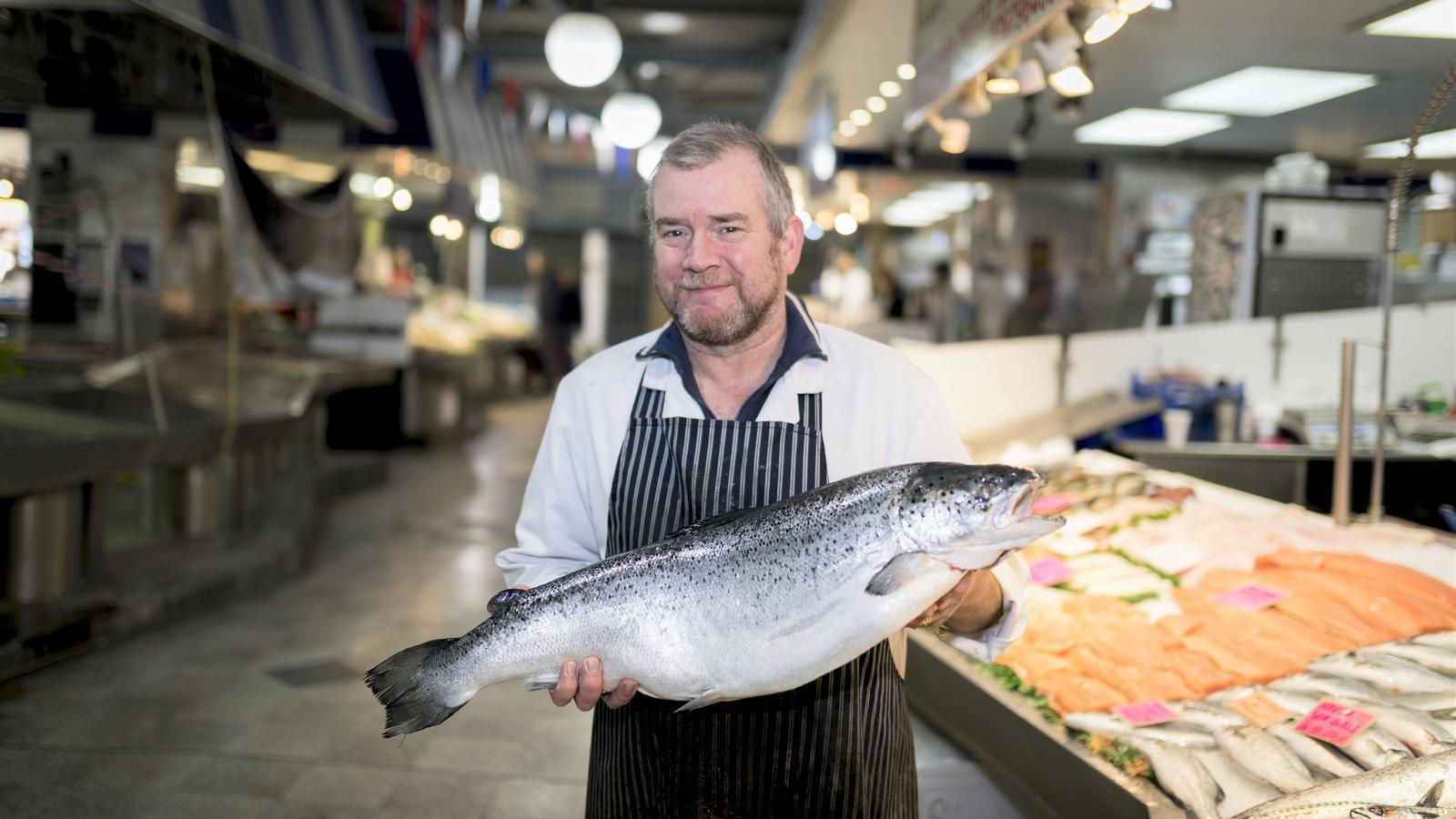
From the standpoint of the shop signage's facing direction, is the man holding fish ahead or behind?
ahead

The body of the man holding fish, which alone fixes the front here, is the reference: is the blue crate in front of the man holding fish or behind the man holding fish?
behind

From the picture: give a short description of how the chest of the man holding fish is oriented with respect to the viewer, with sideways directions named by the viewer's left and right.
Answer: facing the viewer

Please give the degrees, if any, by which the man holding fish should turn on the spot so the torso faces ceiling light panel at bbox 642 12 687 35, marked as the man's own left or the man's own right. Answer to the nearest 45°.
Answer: approximately 180°

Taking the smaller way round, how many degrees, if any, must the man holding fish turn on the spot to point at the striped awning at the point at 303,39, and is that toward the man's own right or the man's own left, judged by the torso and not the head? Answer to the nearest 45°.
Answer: approximately 135° to the man's own right

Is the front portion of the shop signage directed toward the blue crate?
no

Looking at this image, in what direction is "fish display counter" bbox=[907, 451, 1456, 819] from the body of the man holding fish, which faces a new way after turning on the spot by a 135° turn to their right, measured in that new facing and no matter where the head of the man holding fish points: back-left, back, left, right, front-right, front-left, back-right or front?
right

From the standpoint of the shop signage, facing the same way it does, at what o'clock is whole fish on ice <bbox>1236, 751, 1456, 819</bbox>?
The whole fish on ice is roughly at 10 o'clock from the shop signage.

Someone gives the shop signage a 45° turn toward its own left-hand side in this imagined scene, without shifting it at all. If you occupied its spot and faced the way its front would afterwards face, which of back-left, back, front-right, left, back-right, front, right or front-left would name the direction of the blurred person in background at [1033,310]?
back

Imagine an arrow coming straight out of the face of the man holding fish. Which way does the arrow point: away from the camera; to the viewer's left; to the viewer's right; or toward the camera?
toward the camera

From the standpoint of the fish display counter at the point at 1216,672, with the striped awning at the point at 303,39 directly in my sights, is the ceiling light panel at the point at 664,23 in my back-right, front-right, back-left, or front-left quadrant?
front-right

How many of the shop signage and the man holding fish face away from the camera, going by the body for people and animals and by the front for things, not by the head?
0
